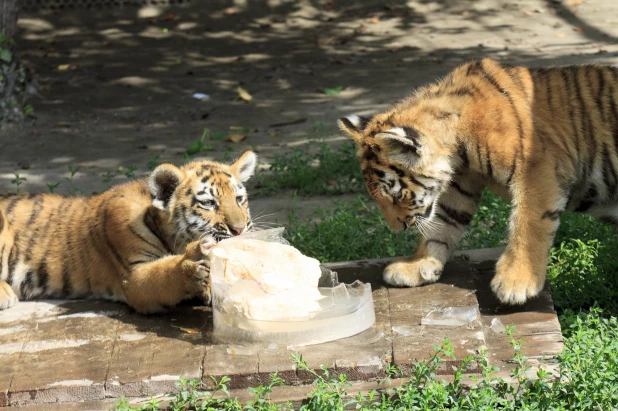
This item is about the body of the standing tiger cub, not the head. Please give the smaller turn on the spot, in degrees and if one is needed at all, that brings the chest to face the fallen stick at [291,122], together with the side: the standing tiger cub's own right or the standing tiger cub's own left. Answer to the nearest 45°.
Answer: approximately 45° to the standing tiger cub's own right

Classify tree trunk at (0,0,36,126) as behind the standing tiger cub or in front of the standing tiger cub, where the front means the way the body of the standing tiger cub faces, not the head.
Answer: in front

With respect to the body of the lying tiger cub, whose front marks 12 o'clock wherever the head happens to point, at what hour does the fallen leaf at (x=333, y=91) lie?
The fallen leaf is roughly at 10 o'clock from the lying tiger cub.

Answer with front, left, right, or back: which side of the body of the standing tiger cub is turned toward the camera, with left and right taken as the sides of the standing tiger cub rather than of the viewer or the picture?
left

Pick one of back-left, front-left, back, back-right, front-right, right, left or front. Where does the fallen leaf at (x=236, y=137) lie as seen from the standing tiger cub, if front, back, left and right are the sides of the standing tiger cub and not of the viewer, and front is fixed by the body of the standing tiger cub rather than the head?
front-right

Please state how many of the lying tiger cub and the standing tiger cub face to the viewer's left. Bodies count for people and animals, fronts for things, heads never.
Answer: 1

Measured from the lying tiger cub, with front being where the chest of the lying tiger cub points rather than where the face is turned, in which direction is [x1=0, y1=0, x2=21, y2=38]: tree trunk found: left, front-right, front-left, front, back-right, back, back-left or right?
left

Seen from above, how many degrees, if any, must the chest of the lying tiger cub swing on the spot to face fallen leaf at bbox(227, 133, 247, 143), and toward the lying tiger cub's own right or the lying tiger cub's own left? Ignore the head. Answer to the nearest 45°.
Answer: approximately 90° to the lying tiger cub's own left

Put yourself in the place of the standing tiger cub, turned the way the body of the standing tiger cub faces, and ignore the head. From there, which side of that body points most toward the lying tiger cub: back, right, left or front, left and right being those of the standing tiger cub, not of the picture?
front

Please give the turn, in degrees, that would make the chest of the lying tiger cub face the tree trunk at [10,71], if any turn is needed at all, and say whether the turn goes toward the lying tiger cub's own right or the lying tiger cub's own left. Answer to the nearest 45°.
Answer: approximately 90° to the lying tiger cub's own left

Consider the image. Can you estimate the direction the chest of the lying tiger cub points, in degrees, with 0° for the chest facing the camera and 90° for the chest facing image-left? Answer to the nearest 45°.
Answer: approximately 270°

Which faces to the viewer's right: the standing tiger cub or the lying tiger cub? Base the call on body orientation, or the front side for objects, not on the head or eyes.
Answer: the lying tiger cub

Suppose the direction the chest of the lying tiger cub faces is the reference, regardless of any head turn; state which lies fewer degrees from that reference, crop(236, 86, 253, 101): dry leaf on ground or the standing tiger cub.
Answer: the standing tiger cub

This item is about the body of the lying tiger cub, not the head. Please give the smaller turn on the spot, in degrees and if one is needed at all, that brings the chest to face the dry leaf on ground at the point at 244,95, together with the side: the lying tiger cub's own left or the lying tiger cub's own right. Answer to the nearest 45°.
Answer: approximately 90° to the lying tiger cub's own left
